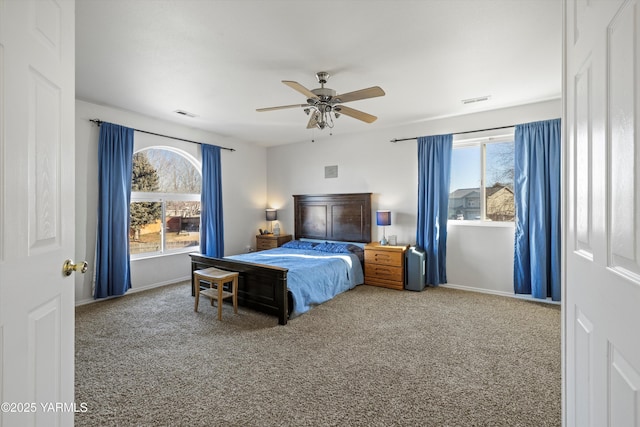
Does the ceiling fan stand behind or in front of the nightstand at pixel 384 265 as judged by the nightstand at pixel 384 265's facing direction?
in front

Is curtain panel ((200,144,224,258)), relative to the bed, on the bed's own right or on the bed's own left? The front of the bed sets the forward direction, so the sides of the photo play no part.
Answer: on the bed's own right

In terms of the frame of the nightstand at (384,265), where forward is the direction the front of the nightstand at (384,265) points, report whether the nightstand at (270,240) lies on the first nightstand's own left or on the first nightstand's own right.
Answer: on the first nightstand's own right

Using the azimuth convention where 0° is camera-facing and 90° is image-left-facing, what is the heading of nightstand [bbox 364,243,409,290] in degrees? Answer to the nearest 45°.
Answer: approximately 45°

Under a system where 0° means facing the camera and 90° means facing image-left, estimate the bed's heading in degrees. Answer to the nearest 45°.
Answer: approximately 45°

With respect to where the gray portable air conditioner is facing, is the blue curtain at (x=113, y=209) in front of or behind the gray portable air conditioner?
in front

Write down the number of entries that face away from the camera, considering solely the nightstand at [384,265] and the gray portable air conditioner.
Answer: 0
